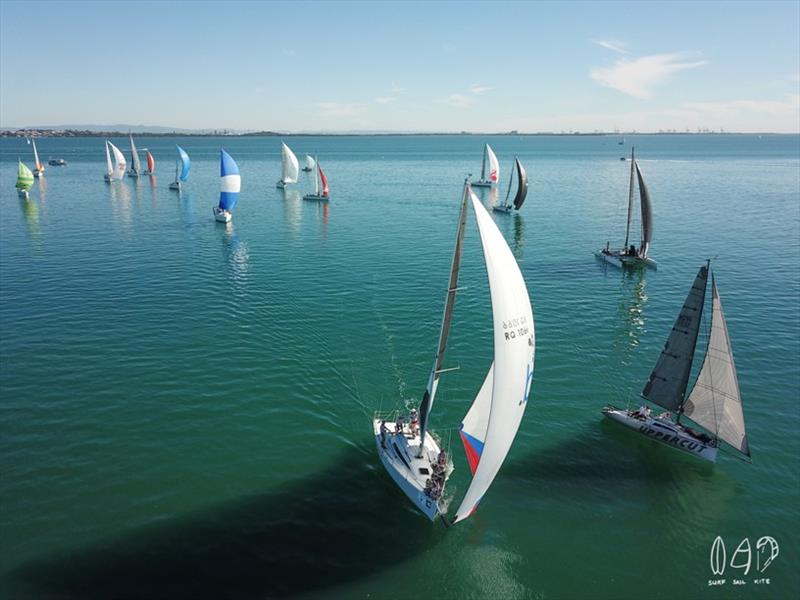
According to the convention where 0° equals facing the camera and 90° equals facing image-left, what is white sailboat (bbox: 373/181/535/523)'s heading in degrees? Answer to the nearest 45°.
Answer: approximately 315°

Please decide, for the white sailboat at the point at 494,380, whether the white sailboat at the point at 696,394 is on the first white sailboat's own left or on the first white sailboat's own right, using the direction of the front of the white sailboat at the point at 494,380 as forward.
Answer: on the first white sailboat's own left
